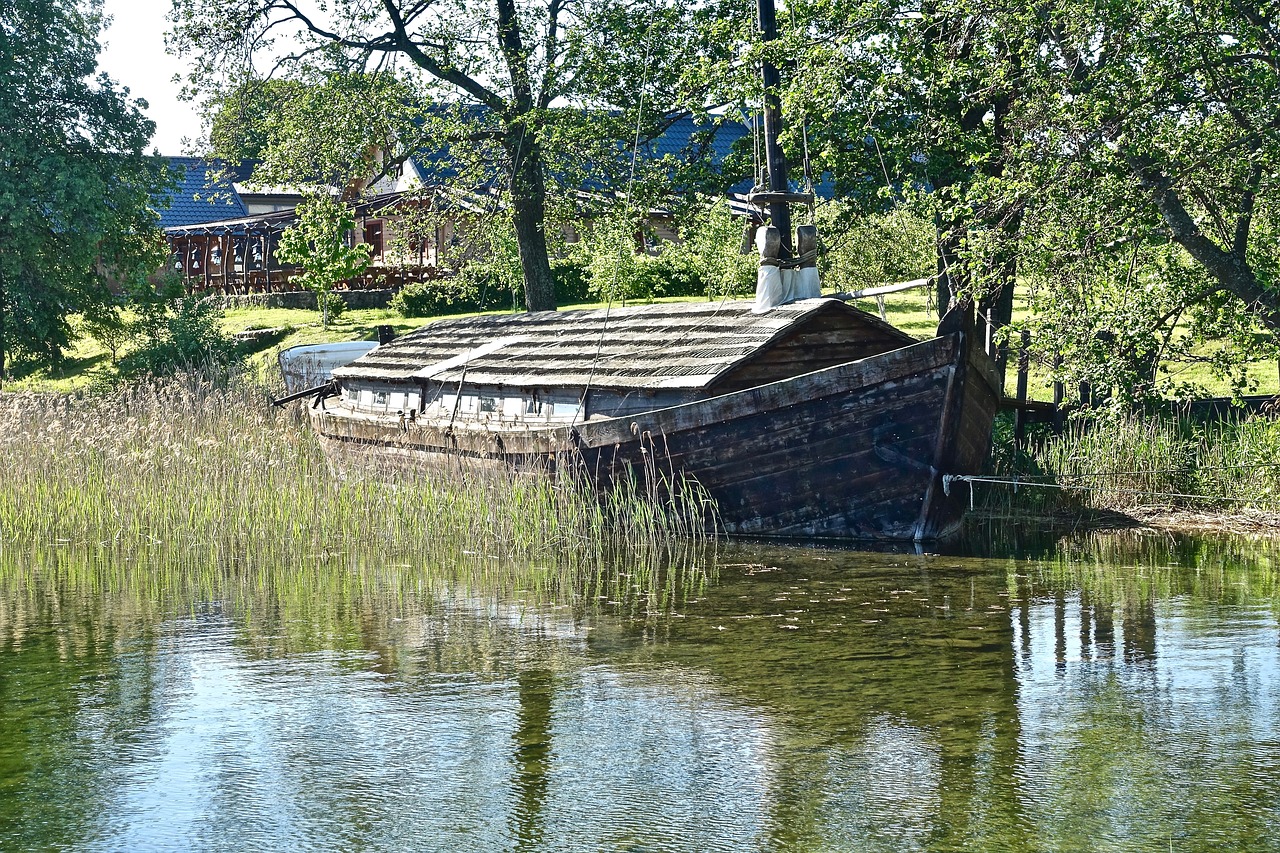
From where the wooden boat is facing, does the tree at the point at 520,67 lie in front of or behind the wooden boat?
behind

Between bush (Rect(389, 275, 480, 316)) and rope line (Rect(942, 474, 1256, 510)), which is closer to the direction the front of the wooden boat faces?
the rope line

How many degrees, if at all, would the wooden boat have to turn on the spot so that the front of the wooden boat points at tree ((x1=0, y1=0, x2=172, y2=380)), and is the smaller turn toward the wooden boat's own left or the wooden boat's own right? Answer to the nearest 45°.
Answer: approximately 180°

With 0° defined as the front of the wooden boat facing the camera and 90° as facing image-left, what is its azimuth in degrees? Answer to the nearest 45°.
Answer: approximately 315°

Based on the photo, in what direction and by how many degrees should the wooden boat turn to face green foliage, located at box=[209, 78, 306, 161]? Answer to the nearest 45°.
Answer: approximately 180°

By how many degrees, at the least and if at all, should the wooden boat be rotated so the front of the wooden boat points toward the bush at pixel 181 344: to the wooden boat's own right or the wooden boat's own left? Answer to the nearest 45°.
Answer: approximately 180°

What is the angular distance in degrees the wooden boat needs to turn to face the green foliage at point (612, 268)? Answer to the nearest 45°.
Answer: approximately 135° to its left

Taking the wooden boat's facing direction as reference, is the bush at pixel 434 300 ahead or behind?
behind

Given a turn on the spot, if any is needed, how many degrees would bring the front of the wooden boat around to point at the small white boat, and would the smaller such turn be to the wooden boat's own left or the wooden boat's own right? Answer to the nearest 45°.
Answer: approximately 180°

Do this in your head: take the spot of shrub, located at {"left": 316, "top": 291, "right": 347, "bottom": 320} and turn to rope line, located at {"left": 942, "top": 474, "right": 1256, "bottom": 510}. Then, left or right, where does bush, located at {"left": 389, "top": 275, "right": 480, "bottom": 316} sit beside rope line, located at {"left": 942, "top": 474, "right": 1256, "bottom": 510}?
left
